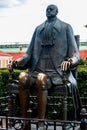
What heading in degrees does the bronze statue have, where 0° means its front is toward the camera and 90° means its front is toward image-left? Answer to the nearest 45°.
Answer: approximately 45°
